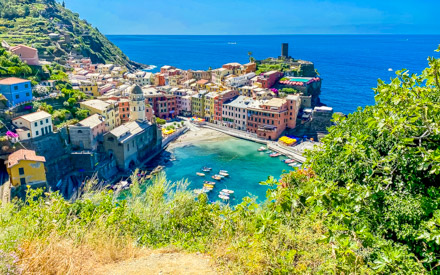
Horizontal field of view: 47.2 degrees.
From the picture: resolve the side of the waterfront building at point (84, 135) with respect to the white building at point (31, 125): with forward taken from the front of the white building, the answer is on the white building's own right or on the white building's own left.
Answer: on the white building's own left

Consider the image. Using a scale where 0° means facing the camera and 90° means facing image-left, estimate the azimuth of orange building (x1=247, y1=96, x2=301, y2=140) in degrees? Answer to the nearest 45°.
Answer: approximately 45°

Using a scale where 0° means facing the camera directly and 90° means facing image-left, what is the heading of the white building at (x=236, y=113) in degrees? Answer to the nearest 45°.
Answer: approximately 45°
